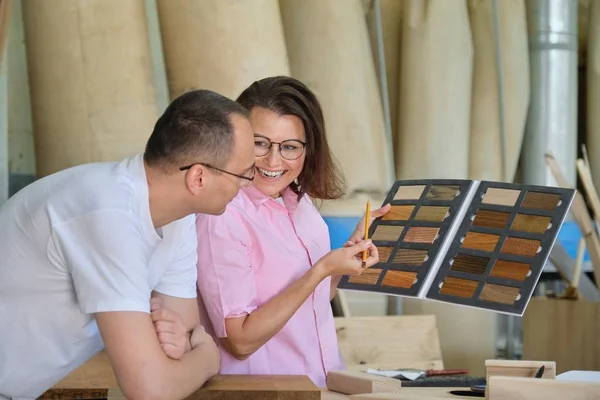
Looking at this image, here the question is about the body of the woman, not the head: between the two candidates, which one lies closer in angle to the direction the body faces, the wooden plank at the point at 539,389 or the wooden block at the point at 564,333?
the wooden plank

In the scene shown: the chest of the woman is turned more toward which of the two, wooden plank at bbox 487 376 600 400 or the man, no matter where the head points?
the wooden plank

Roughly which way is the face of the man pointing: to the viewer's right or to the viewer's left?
to the viewer's right

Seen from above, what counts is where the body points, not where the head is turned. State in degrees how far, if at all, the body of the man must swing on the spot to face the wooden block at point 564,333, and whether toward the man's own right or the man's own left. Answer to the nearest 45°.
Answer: approximately 45° to the man's own left

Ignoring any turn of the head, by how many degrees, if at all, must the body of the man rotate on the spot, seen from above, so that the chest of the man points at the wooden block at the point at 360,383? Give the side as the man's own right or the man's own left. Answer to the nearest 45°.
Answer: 0° — they already face it

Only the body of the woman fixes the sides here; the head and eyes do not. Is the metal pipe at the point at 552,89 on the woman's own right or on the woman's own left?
on the woman's own left

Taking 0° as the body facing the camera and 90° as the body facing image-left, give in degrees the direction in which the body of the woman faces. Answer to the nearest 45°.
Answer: approximately 315°

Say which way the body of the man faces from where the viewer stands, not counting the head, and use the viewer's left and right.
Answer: facing to the right of the viewer

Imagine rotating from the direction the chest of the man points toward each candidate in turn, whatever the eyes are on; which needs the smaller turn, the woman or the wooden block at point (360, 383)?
the wooden block

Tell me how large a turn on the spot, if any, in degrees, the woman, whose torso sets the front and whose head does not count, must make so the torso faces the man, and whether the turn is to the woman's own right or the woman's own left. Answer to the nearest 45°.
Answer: approximately 90° to the woman's own right
